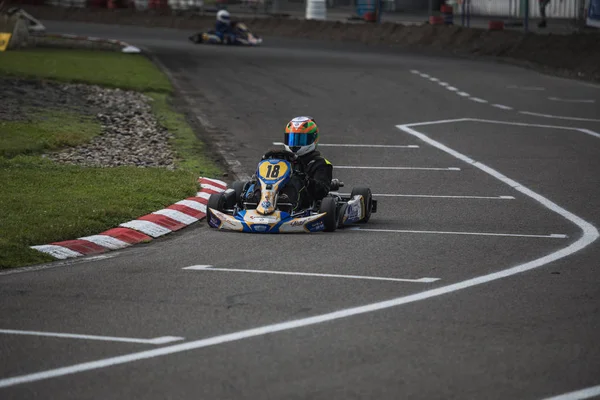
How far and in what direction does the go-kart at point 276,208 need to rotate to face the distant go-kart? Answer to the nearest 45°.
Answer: approximately 135° to its right

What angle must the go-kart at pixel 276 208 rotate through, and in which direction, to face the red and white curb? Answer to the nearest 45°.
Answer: approximately 45° to its right

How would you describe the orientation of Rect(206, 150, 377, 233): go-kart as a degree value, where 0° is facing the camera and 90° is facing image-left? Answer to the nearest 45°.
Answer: approximately 45°

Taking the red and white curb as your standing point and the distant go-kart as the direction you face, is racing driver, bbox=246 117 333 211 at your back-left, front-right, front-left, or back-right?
front-right

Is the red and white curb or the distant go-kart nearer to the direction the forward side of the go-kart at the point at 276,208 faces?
the red and white curb

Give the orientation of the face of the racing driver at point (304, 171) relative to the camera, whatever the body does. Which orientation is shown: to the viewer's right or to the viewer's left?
to the viewer's left
